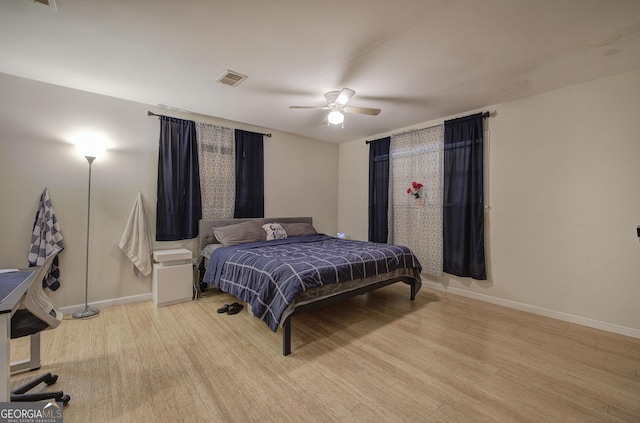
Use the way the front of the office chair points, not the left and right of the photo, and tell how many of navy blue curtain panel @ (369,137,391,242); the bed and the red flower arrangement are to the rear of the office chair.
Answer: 3

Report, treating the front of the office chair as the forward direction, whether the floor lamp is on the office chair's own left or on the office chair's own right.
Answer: on the office chair's own right

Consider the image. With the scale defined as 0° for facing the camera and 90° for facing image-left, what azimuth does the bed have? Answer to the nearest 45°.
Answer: approximately 315°

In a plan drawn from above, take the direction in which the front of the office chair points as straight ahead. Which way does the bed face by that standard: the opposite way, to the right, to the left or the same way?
to the left

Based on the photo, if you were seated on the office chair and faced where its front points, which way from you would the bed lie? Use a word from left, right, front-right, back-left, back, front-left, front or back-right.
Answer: back

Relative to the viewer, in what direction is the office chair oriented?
to the viewer's left

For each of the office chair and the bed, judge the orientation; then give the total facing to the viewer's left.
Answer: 1

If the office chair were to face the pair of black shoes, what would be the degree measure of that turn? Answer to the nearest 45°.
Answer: approximately 180°

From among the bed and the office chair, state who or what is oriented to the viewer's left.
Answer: the office chair

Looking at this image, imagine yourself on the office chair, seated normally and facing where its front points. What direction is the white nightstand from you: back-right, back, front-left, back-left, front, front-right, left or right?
back-right

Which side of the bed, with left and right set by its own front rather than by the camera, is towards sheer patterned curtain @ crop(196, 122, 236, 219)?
back

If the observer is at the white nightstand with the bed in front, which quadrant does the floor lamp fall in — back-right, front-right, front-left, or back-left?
back-right
